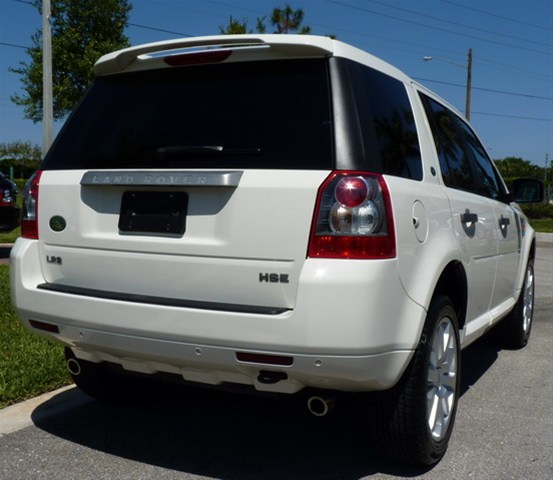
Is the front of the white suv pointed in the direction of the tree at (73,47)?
no

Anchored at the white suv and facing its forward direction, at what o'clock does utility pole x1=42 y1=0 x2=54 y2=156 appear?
The utility pole is roughly at 10 o'clock from the white suv.

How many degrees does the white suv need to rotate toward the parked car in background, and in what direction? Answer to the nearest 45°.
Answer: approximately 90° to its left

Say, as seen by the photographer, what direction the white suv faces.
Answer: facing away from the viewer and to the right of the viewer

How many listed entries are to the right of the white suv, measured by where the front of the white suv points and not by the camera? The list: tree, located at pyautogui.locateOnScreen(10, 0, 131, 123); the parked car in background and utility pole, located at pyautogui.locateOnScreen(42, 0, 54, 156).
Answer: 0
